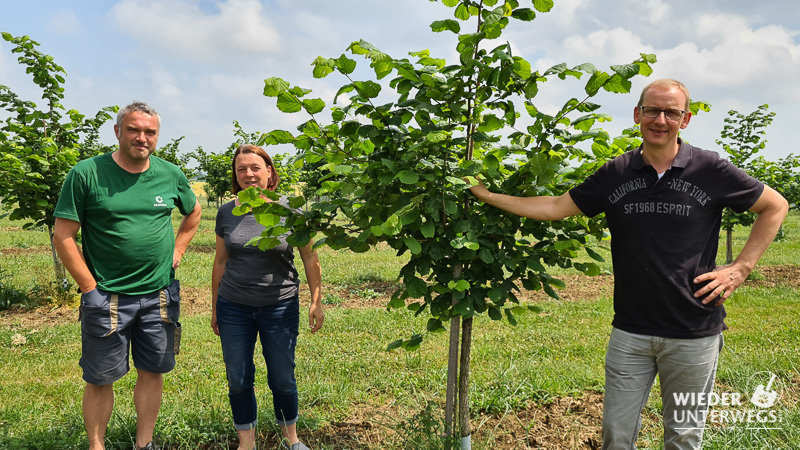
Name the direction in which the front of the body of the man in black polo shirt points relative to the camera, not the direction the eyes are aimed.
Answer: toward the camera

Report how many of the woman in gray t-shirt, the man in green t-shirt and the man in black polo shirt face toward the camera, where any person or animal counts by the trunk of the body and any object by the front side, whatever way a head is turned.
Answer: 3

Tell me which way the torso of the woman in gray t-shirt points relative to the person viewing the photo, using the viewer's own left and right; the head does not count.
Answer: facing the viewer

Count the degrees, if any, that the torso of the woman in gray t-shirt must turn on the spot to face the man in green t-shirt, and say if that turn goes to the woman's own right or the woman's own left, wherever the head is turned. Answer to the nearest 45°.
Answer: approximately 90° to the woman's own right

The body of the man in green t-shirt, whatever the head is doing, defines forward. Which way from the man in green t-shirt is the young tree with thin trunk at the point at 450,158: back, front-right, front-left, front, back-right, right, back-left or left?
front-left

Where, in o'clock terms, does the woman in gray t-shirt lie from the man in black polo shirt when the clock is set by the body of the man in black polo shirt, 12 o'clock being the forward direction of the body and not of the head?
The woman in gray t-shirt is roughly at 3 o'clock from the man in black polo shirt.

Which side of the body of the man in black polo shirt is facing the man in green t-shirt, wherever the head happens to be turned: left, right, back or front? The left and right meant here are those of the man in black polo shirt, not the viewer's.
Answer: right

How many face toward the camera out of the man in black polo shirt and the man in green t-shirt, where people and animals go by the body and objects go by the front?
2

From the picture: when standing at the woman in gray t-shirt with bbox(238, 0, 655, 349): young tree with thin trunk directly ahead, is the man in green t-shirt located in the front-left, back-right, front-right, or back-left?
back-right
